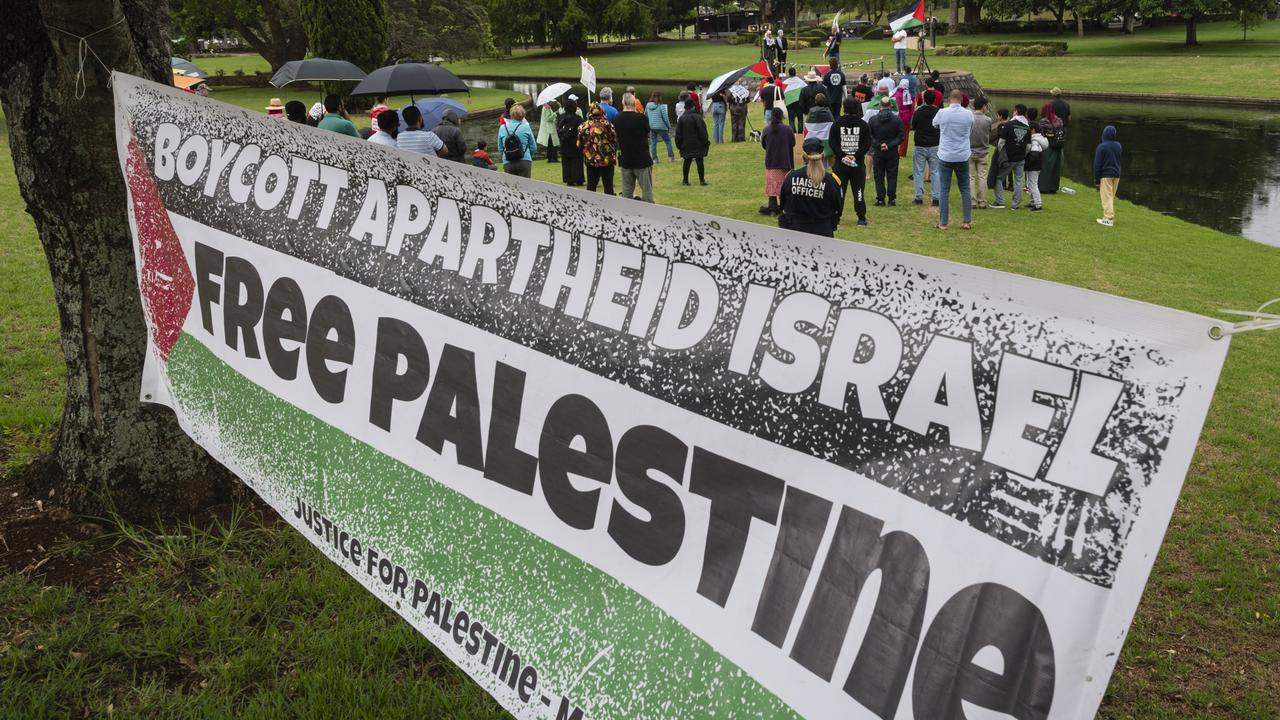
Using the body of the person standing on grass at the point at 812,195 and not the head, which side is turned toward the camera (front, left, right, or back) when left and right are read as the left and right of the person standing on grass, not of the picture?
back

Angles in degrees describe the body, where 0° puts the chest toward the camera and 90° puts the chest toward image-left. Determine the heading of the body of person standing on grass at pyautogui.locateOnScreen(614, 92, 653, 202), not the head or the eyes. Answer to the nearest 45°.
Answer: approximately 180°

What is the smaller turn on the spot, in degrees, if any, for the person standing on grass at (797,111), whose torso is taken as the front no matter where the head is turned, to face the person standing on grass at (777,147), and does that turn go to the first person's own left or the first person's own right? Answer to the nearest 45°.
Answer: approximately 180°

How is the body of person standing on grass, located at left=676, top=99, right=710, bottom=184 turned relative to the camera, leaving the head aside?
away from the camera

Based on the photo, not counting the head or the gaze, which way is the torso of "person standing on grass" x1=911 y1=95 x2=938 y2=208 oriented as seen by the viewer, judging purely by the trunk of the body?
away from the camera

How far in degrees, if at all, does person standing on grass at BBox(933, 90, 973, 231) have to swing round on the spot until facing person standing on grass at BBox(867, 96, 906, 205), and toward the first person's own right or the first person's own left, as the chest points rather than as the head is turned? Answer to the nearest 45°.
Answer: approximately 45° to the first person's own left

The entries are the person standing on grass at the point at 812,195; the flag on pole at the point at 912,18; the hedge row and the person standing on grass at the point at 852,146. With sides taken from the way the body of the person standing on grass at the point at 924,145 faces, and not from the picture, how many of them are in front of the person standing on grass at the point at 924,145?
2

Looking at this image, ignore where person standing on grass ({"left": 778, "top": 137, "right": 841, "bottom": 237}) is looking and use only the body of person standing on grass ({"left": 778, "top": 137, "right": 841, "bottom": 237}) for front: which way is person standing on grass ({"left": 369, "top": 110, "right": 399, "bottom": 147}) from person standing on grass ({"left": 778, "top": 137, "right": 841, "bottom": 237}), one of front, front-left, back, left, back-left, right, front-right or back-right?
left

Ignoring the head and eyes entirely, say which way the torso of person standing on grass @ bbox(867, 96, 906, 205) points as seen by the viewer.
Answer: away from the camera

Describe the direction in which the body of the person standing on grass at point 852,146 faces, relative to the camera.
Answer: away from the camera

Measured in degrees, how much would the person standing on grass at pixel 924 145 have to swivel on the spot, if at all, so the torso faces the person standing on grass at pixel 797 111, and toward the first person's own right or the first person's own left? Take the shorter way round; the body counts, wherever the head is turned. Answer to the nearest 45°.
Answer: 0° — they already face them

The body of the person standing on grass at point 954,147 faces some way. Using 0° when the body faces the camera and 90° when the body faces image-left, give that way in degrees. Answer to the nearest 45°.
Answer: approximately 180°

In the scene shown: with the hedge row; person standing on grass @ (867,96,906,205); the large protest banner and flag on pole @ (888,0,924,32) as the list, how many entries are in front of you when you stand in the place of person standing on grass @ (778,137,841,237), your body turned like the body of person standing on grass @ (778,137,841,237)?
3

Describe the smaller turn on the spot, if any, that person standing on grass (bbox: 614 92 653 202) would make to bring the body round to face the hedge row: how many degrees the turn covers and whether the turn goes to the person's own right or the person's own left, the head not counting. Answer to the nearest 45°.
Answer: approximately 45° to the person's own right

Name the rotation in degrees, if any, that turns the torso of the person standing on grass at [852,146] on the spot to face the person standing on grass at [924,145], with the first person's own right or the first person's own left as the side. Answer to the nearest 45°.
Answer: approximately 45° to the first person's own right

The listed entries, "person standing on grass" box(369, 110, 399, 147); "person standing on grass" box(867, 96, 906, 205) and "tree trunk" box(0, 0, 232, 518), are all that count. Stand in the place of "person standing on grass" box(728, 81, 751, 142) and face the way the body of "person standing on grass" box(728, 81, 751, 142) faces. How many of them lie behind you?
3

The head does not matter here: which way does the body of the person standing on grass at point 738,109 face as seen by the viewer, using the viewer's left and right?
facing away from the viewer

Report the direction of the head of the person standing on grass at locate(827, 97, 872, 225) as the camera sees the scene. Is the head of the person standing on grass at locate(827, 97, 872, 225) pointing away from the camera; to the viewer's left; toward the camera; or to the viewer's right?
away from the camera
